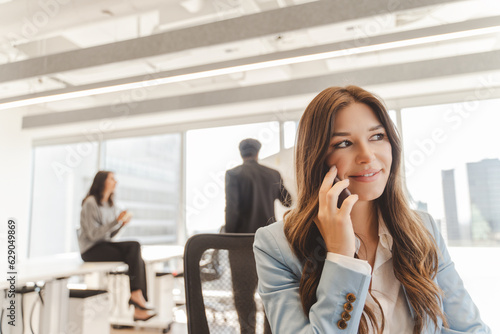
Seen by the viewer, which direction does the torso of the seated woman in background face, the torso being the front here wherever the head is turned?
to the viewer's right

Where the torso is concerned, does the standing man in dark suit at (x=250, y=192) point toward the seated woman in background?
no

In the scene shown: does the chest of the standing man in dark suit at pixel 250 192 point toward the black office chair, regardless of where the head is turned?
no

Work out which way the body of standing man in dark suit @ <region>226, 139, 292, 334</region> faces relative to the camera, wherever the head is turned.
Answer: away from the camera

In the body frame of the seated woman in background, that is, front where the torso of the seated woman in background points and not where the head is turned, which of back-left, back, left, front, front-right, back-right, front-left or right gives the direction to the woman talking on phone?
right

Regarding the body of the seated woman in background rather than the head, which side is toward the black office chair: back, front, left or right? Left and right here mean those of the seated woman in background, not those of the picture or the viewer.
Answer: right

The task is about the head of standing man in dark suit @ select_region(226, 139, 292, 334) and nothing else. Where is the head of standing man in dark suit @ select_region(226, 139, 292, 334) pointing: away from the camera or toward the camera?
away from the camera

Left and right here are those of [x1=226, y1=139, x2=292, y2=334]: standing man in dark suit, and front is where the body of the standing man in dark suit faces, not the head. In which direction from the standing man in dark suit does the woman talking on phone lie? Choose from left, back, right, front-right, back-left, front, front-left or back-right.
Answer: back

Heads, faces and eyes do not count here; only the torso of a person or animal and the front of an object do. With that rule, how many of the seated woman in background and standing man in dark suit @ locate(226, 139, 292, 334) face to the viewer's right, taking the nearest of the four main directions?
1

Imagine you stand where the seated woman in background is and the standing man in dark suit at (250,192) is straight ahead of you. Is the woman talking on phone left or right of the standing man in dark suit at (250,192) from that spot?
right

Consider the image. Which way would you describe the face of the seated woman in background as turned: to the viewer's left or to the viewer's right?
to the viewer's right

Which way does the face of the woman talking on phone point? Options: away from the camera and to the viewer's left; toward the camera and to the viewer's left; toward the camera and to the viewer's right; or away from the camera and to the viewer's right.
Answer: toward the camera and to the viewer's right

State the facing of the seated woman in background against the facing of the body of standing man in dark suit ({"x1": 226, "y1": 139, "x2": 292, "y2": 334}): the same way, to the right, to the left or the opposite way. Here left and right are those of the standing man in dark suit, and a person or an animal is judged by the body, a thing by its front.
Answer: to the right

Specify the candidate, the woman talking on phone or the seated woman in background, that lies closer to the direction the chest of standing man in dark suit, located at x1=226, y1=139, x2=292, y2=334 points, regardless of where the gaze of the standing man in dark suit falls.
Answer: the seated woman in background
